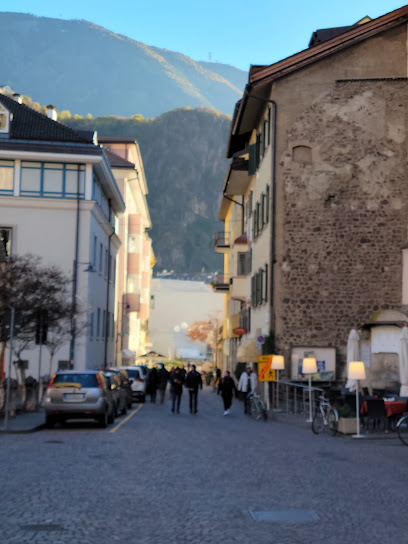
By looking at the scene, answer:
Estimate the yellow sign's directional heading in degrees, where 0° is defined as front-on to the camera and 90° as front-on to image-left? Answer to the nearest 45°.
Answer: approximately 0°

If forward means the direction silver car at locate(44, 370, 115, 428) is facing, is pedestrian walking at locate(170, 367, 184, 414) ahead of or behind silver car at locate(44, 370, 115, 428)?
ahead

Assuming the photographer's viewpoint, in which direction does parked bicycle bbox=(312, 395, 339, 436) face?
facing the viewer and to the left of the viewer

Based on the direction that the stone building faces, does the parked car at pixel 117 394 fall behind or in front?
in front

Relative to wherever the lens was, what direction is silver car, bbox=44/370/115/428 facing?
facing away from the viewer

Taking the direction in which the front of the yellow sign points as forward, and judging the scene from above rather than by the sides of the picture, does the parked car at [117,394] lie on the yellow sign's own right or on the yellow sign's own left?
on the yellow sign's own right

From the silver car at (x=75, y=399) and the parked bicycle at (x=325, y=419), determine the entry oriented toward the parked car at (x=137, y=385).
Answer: the silver car

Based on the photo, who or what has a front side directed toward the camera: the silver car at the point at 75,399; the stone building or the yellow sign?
the yellow sign

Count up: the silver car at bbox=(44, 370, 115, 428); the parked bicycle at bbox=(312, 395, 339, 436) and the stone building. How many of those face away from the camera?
1

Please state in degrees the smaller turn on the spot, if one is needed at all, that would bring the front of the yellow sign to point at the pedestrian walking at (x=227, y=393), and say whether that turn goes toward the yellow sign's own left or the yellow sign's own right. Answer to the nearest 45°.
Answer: approximately 90° to the yellow sign's own right

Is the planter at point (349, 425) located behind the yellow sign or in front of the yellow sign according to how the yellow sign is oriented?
in front

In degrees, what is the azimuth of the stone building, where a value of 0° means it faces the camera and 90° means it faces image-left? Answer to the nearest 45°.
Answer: approximately 90°
